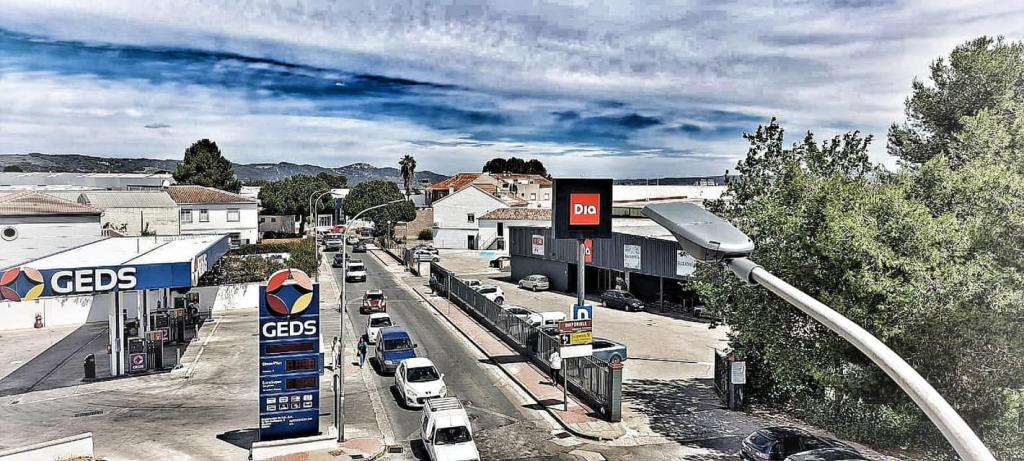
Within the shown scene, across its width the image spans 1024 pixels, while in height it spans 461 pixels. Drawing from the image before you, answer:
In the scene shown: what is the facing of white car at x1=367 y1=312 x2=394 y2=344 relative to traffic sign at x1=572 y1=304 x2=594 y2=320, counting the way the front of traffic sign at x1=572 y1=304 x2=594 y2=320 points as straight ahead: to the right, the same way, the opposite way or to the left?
the same way

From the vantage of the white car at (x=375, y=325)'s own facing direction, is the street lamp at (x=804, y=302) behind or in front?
in front

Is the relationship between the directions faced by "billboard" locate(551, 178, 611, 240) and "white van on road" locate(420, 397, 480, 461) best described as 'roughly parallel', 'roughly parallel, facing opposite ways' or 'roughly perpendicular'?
roughly parallel

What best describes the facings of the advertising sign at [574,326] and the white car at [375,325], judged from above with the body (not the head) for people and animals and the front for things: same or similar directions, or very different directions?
same or similar directions

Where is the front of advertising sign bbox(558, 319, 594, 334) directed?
toward the camera

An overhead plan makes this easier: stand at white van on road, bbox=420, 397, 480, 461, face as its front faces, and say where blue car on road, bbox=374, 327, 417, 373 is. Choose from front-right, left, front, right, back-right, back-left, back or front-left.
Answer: back

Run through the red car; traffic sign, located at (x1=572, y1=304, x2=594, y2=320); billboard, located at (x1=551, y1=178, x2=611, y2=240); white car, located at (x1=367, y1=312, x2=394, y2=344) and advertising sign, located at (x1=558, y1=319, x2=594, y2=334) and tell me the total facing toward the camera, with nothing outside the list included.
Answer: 5

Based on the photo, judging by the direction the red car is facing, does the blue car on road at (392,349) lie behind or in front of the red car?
in front

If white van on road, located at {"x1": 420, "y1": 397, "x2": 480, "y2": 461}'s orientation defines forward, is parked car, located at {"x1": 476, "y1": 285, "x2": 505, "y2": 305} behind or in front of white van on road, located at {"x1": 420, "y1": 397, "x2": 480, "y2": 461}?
behind

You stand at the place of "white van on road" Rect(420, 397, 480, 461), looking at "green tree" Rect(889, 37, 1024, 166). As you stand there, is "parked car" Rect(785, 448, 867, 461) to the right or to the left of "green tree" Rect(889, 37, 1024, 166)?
right

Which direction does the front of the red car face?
toward the camera

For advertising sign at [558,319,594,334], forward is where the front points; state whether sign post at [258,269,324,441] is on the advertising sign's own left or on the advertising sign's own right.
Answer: on the advertising sign's own right

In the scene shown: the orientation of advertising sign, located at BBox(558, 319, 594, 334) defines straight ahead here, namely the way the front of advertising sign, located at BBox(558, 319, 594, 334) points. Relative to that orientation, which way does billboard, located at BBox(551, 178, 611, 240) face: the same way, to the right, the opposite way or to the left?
the same way

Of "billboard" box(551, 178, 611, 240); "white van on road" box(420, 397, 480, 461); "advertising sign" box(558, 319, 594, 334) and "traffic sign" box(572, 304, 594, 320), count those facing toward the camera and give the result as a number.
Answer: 4

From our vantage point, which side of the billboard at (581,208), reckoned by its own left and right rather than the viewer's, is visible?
front

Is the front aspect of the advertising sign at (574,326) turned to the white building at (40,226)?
no
